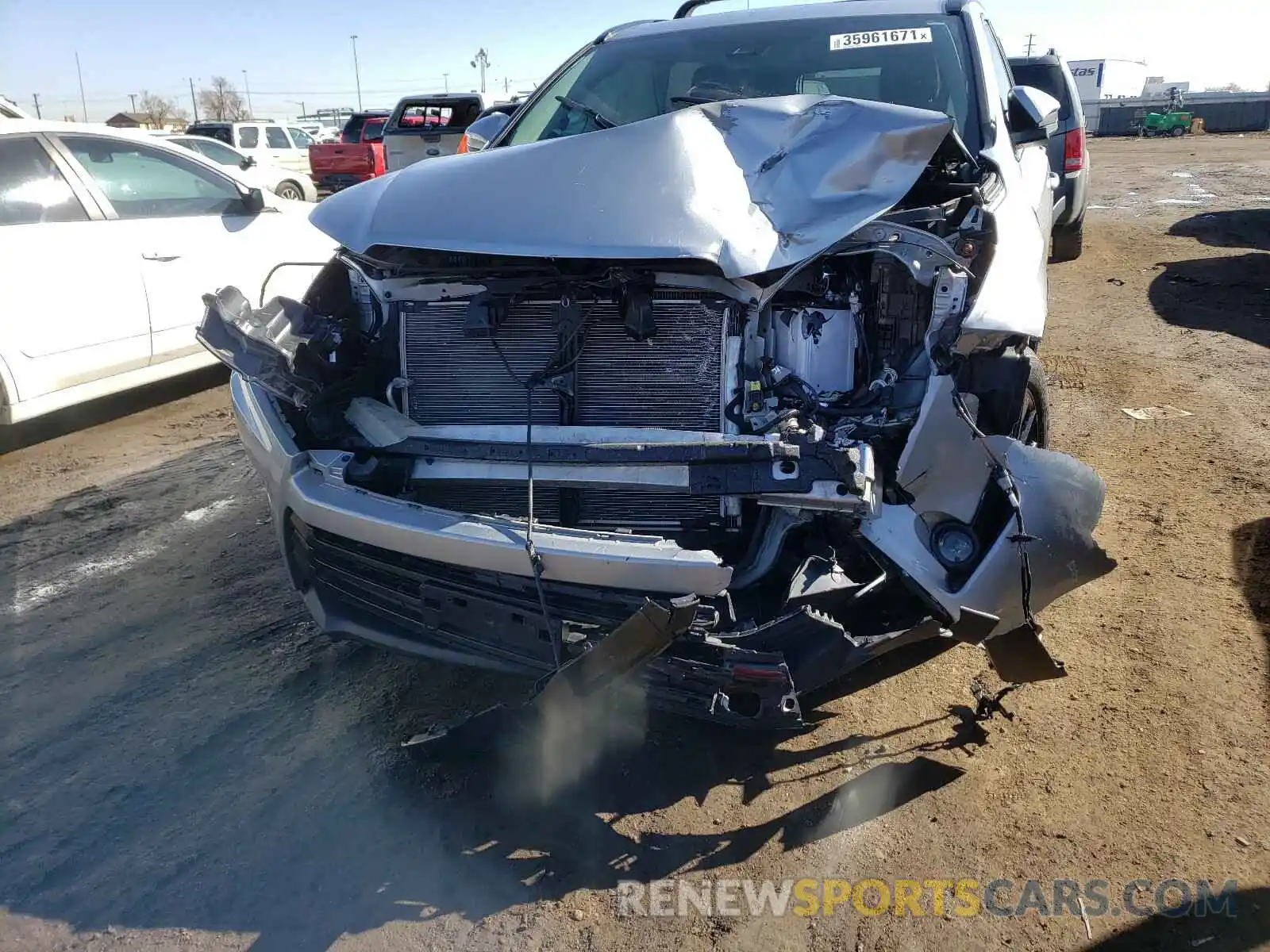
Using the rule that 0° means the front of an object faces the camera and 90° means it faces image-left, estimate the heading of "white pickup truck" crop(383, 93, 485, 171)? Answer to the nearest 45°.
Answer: approximately 180°

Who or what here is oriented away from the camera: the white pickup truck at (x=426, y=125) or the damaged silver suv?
the white pickup truck

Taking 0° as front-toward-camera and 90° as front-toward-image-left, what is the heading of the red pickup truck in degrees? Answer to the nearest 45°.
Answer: approximately 225°

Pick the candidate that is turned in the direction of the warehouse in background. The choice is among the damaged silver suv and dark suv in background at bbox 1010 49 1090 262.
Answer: the dark suv in background

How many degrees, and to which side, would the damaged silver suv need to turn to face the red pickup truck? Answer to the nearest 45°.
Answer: approximately 180°

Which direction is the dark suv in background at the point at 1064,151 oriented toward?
away from the camera

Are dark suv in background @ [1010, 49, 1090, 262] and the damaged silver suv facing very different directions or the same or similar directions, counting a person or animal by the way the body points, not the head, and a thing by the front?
very different directions

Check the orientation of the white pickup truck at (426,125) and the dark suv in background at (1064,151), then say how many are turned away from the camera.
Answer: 2

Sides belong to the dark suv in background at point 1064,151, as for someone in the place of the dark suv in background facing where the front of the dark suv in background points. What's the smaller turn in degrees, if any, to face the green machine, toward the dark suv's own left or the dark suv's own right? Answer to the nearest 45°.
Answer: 0° — it already faces it

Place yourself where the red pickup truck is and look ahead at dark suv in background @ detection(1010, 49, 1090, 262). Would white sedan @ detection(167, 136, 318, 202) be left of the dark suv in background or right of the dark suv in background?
right

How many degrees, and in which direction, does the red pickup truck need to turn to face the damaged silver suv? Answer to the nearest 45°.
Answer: approximately 135° to its right
